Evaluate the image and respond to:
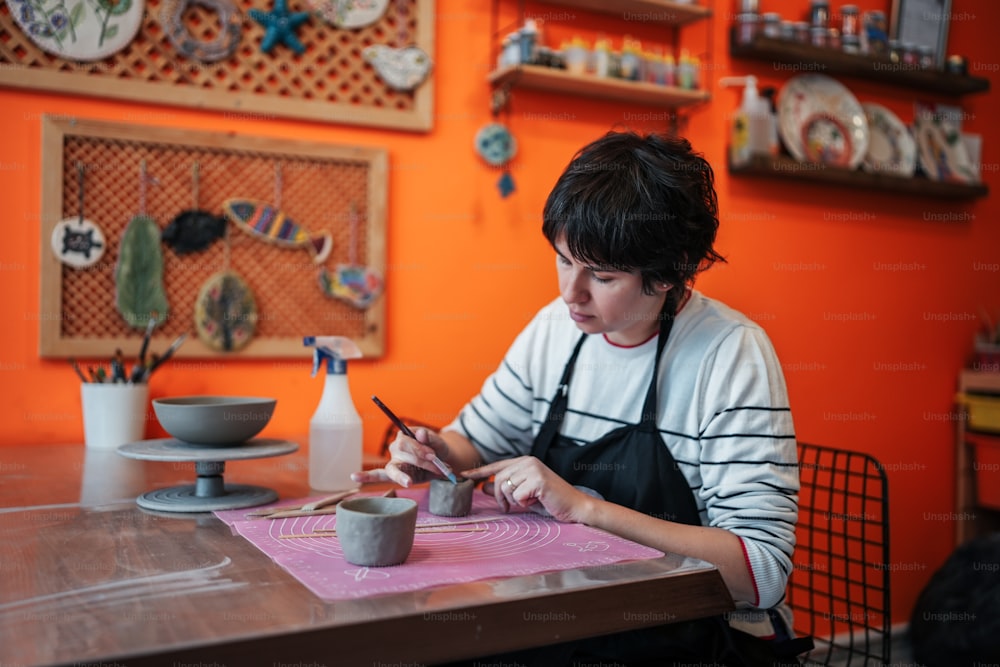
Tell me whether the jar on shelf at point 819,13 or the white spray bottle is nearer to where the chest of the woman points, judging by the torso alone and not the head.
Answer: the white spray bottle

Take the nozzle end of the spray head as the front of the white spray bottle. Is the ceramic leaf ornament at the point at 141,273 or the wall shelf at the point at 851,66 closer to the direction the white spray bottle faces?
the ceramic leaf ornament

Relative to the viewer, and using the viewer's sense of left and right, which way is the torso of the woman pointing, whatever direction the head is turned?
facing the viewer and to the left of the viewer

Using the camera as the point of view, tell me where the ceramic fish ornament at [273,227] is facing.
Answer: facing to the left of the viewer

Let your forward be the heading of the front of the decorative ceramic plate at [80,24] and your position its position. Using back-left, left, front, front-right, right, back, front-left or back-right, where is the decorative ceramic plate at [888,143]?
left

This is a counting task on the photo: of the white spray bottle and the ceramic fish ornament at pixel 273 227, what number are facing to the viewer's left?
2

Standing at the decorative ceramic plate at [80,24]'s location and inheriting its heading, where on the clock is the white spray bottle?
The white spray bottle is roughly at 11 o'clock from the decorative ceramic plate.

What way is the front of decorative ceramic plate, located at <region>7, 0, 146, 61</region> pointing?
toward the camera

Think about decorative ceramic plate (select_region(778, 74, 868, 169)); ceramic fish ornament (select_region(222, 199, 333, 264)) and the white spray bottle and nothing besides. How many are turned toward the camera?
1

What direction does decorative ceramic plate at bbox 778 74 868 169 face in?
toward the camera

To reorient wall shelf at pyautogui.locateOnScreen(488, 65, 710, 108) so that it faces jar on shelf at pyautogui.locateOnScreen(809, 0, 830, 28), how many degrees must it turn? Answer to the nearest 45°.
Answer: approximately 135° to its left

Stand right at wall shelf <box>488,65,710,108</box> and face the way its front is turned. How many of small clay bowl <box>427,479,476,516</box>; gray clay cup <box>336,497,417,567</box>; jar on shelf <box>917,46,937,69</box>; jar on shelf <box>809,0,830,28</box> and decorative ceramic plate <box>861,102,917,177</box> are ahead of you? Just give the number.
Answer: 2

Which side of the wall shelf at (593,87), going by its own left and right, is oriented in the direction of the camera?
front

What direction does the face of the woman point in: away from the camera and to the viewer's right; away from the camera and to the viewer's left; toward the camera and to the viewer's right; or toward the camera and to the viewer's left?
toward the camera and to the viewer's left

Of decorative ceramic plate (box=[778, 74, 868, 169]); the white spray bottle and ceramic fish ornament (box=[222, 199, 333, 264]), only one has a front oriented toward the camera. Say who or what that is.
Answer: the decorative ceramic plate
